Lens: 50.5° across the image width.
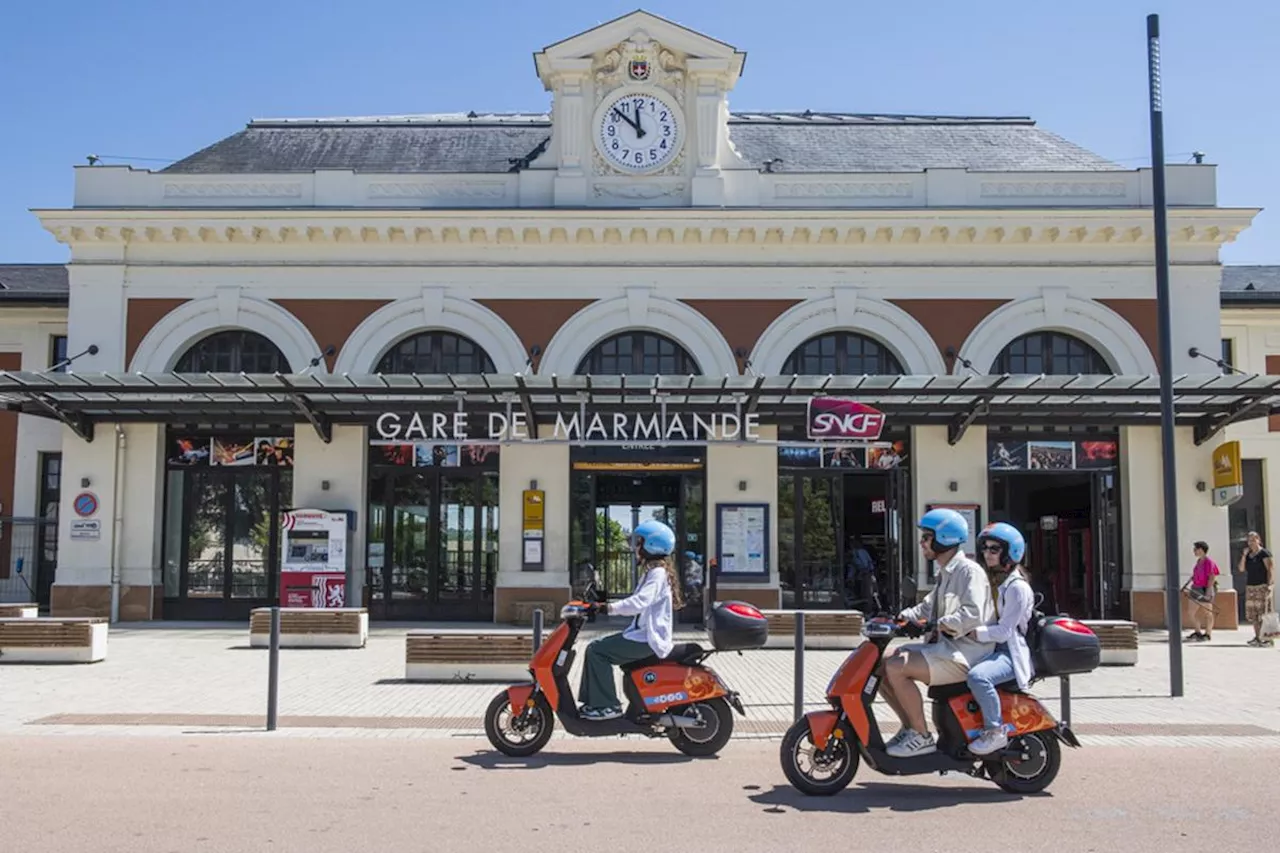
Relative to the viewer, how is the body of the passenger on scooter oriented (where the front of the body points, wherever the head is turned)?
to the viewer's left

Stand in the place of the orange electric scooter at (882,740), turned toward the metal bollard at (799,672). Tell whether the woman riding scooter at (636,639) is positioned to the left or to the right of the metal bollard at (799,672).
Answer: left

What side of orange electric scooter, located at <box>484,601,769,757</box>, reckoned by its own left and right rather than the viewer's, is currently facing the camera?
left

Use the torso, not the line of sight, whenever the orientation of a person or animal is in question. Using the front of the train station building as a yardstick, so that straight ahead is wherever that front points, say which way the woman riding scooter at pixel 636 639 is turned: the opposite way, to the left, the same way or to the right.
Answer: to the right

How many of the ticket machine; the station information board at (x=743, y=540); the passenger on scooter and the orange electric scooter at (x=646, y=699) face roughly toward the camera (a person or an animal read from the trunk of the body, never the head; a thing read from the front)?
2

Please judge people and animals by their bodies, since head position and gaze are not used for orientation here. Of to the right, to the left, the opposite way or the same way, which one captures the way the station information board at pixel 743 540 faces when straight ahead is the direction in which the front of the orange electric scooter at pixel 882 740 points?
to the left

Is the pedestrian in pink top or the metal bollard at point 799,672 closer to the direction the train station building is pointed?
the metal bollard

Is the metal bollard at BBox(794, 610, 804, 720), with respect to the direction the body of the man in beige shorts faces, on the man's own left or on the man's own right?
on the man's own right

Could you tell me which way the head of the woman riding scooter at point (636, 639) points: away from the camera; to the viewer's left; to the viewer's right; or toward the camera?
to the viewer's left

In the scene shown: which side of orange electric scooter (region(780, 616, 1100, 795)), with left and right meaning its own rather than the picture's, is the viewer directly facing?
left

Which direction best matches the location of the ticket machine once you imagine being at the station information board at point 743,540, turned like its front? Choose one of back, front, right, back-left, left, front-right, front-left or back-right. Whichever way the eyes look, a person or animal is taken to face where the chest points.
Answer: right

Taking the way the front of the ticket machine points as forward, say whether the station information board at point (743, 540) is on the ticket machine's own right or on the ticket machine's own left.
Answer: on the ticket machine's own left

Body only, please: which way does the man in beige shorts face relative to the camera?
to the viewer's left

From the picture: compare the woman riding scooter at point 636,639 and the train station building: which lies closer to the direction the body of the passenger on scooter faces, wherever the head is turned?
the woman riding scooter
